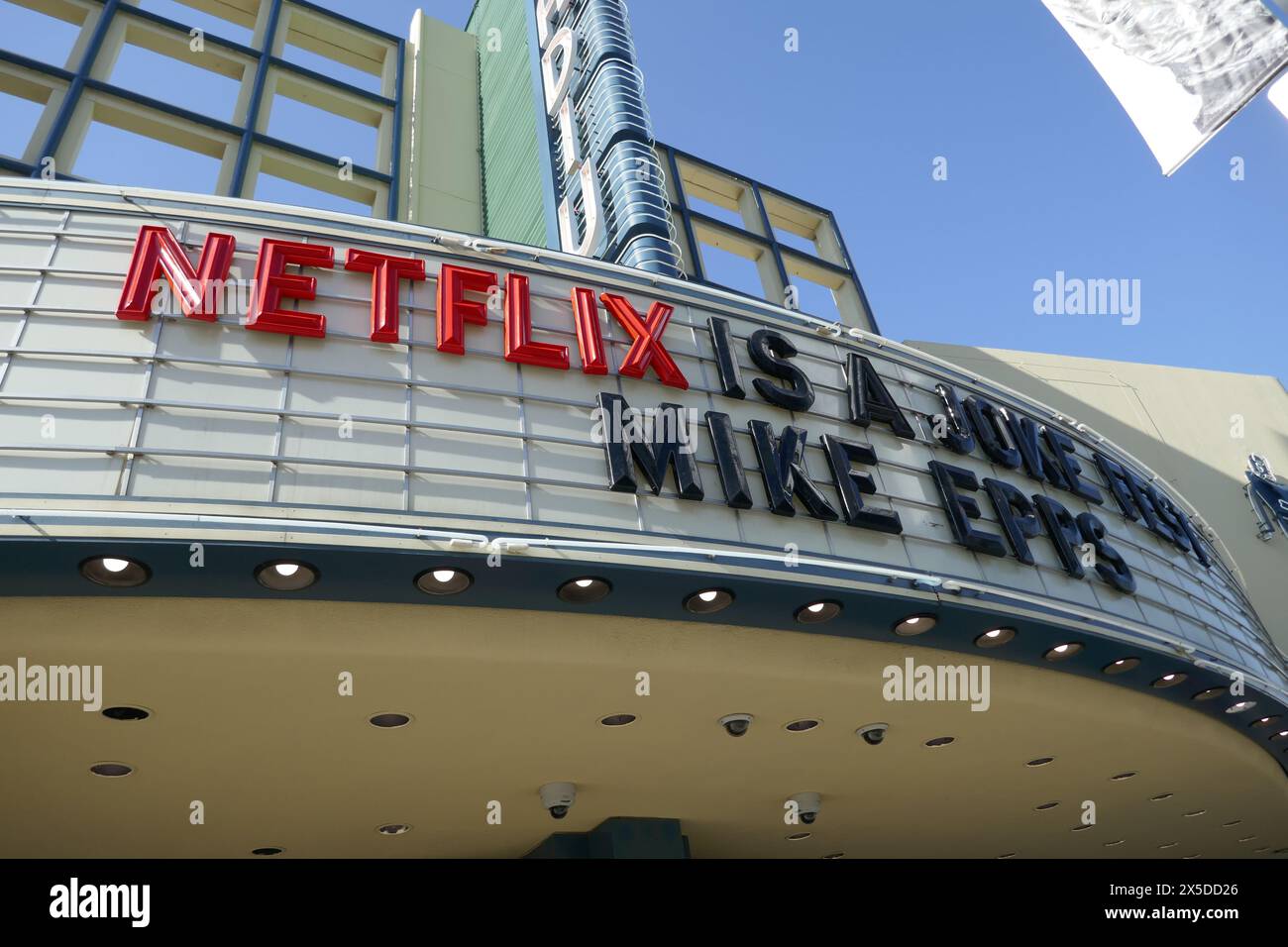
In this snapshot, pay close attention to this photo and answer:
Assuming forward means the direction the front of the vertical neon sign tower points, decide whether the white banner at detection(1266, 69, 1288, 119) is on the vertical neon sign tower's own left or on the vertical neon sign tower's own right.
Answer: on the vertical neon sign tower's own left

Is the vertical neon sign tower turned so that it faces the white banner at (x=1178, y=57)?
no

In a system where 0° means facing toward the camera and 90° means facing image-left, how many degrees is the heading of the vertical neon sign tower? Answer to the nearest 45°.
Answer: approximately 45°
